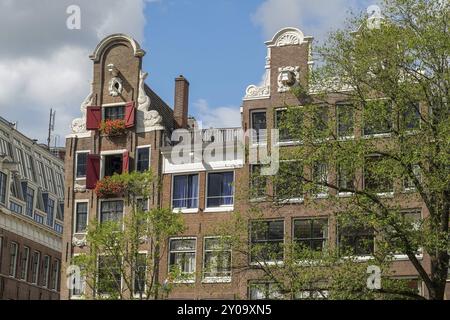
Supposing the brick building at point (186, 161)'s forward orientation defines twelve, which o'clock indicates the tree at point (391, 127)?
The tree is roughly at 11 o'clock from the brick building.

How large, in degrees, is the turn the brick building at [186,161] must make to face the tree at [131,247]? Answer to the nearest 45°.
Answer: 0° — it already faces it

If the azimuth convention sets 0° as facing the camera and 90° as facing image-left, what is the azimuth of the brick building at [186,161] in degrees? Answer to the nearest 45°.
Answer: approximately 0°
